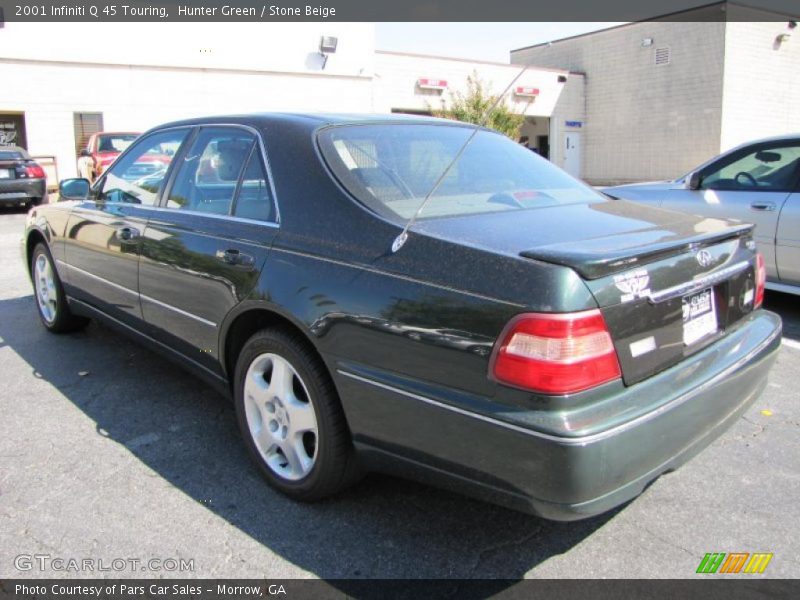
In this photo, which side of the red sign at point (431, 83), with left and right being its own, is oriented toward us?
front

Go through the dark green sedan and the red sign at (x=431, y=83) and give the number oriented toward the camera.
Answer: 1

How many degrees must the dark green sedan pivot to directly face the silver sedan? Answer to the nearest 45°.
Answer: approximately 90° to its right

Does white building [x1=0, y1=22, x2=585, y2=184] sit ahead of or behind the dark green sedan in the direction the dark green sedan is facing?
ahead

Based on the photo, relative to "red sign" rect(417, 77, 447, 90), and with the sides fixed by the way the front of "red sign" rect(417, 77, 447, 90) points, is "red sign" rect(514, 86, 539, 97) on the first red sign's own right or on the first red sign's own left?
on the first red sign's own left

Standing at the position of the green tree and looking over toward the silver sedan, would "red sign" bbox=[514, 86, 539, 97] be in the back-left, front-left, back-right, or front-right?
back-left

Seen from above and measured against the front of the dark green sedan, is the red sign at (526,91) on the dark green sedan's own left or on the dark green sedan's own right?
on the dark green sedan's own right

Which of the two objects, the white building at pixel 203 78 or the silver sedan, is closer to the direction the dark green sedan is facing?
the white building

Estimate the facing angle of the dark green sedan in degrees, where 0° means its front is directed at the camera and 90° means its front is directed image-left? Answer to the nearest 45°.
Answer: approximately 135°
